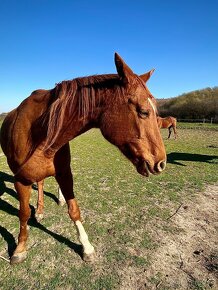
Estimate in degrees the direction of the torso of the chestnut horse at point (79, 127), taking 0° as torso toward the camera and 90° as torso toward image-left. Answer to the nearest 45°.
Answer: approximately 315°
